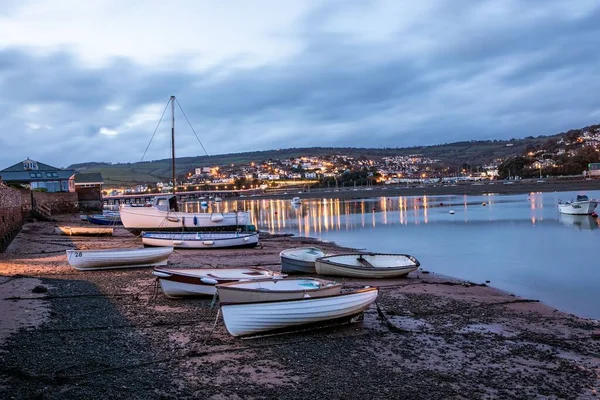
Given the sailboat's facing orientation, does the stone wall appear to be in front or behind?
in front

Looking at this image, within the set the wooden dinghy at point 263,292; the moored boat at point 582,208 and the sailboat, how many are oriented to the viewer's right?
1

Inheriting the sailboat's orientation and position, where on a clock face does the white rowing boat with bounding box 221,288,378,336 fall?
The white rowing boat is roughly at 9 o'clock from the sailboat.

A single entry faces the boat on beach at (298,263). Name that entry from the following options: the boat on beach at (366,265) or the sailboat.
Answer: the boat on beach at (366,265)

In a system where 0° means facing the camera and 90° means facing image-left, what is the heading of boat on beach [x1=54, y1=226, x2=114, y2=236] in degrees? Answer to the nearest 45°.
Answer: approximately 90°

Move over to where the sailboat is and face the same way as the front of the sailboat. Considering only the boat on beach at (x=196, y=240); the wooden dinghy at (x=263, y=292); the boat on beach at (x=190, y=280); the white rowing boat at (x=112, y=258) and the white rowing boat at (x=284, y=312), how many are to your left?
5

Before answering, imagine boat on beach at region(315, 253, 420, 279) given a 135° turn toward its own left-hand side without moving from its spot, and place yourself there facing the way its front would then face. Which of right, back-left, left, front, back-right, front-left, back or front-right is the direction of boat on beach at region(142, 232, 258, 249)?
back
